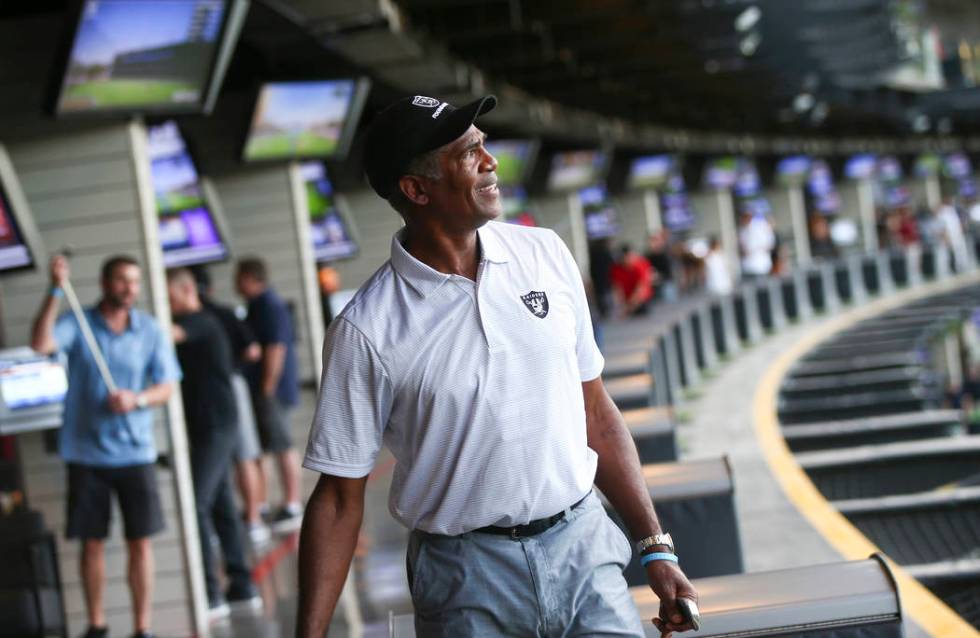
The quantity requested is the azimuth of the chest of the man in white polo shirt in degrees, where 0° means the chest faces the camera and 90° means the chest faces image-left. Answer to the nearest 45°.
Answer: approximately 315°

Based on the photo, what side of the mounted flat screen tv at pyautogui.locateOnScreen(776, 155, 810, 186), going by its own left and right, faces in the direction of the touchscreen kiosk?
front

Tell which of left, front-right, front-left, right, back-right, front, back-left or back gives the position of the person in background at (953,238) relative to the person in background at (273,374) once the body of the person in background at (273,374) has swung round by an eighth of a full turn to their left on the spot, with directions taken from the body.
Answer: back

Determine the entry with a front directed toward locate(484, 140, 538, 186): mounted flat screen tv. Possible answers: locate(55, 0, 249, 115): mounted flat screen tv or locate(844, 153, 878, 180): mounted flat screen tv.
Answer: locate(844, 153, 878, 180): mounted flat screen tv

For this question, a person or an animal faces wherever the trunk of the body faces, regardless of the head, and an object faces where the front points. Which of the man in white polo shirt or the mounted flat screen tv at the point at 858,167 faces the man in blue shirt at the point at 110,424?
the mounted flat screen tv

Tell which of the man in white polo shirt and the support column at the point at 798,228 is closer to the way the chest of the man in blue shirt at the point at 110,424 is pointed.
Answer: the man in white polo shirt

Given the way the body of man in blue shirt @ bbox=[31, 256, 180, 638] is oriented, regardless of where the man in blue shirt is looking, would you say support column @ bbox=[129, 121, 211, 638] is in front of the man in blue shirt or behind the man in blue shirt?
behind

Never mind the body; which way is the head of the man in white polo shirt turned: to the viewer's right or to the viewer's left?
to the viewer's right

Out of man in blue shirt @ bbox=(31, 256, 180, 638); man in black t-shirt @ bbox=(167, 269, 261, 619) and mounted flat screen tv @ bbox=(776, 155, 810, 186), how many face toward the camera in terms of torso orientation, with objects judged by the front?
2
